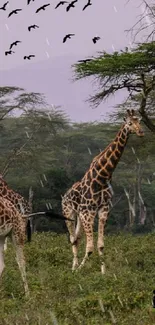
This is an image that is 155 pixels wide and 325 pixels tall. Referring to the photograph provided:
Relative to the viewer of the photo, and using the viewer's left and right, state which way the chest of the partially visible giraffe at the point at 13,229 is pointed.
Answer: facing to the left of the viewer

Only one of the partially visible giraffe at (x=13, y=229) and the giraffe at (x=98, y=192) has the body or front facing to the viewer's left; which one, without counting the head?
the partially visible giraffe

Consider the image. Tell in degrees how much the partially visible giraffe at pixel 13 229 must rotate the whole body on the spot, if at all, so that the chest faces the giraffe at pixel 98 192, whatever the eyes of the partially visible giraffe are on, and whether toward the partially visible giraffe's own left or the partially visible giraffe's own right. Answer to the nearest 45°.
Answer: approximately 135° to the partially visible giraffe's own right

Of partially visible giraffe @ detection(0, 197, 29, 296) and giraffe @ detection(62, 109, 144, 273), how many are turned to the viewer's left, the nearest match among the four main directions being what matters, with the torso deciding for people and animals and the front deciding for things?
1

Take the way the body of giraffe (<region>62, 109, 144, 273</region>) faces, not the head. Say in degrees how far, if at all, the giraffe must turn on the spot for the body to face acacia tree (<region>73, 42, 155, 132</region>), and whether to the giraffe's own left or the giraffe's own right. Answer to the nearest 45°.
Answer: approximately 135° to the giraffe's own left

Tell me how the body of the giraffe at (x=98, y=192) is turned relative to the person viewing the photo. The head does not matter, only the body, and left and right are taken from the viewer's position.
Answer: facing the viewer and to the right of the viewer

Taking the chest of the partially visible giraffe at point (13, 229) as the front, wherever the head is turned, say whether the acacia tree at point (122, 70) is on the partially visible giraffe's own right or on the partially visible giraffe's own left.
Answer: on the partially visible giraffe's own right
